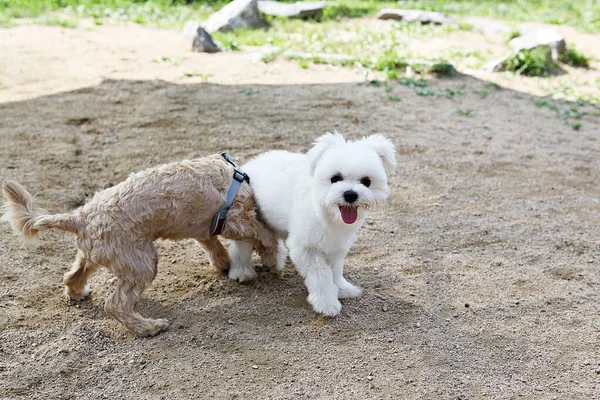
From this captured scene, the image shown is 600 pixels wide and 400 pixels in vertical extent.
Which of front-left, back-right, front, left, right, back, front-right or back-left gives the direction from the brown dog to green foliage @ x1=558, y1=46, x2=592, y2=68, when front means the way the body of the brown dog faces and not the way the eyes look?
front-left

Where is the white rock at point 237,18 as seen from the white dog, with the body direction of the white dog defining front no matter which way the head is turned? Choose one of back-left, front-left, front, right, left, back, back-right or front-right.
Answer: back-left

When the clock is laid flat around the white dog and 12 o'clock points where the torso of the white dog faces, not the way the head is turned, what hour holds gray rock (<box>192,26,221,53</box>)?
The gray rock is roughly at 7 o'clock from the white dog.

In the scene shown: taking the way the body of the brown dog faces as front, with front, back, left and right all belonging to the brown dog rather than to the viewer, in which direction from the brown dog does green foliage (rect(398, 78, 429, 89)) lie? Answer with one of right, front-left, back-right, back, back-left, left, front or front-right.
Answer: front-left

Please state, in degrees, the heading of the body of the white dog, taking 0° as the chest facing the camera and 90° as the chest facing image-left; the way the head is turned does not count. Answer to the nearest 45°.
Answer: approximately 315°

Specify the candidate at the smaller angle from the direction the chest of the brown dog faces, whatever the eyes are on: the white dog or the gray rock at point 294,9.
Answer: the white dog

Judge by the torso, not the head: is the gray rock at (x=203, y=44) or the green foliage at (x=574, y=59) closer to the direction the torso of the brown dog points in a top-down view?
the green foliage

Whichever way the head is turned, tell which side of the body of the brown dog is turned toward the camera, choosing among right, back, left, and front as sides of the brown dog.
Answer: right

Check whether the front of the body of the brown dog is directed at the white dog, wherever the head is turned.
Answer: yes

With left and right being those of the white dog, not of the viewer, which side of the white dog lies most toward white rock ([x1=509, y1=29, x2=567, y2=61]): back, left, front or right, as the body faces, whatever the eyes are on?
left

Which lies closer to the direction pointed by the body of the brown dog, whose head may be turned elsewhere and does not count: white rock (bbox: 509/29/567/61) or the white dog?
the white dog

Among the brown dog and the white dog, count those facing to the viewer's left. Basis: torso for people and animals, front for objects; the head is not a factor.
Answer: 0
